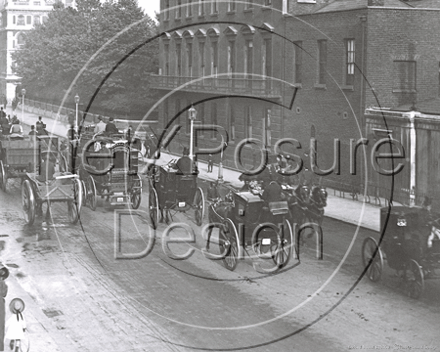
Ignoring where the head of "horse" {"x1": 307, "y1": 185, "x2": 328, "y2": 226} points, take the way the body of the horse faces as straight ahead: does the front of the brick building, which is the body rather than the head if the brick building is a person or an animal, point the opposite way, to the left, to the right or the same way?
to the right

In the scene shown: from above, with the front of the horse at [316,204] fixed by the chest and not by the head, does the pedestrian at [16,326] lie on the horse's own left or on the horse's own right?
on the horse's own right

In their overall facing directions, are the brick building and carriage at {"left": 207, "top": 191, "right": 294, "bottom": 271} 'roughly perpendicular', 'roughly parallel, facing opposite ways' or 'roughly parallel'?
roughly perpendicular

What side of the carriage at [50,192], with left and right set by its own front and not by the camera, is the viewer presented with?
back

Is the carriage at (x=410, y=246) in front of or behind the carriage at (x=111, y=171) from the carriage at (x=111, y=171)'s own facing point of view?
behind

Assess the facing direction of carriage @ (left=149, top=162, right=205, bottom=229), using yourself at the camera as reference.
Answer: facing away from the viewer

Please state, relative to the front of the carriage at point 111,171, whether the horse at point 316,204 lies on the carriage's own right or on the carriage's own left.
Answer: on the carriage's own right

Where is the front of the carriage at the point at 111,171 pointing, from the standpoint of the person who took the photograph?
facing away from the viewer

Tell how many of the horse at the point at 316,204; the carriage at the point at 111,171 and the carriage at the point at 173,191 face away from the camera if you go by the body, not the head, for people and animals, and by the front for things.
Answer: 2
